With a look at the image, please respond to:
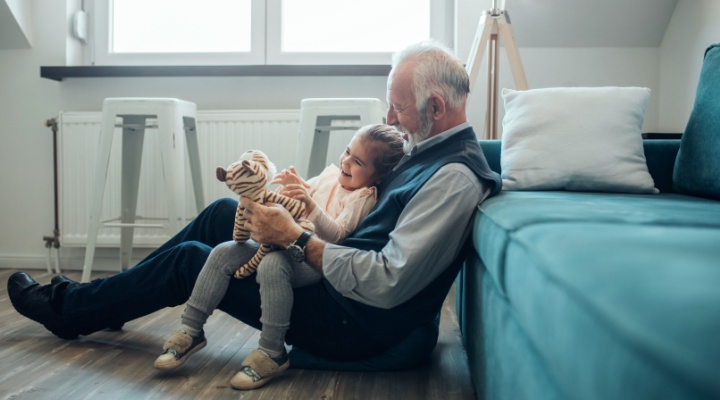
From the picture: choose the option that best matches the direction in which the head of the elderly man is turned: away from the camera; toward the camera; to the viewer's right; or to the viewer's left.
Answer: to the viewer's left

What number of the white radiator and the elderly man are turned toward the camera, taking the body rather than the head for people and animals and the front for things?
1

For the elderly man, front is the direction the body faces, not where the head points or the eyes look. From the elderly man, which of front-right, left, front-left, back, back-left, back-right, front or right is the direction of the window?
right

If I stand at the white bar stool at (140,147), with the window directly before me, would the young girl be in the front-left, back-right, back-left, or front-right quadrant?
back-right

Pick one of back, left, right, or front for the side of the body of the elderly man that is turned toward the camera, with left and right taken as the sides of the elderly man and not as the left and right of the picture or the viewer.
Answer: left

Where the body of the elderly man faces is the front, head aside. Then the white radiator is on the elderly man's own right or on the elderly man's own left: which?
on the elderly man's own right
